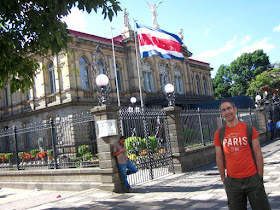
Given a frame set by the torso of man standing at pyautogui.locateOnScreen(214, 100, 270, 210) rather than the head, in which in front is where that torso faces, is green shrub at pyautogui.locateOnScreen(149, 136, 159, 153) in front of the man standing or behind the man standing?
behind

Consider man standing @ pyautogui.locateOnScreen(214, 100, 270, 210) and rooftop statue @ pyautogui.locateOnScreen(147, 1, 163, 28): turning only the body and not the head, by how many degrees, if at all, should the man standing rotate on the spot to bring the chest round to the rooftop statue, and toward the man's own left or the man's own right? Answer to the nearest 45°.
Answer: approximately 180°

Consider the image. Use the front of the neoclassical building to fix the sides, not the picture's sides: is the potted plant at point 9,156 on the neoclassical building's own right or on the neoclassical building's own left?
on the neoclassical building's own right

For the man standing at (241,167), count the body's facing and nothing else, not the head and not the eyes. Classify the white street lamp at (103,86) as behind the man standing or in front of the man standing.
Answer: behind

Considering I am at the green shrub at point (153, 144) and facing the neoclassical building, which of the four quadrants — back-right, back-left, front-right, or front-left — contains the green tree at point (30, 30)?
back-left

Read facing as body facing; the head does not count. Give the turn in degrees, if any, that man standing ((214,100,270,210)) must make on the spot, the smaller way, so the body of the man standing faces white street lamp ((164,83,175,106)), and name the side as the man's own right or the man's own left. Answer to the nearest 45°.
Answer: approximately 180°

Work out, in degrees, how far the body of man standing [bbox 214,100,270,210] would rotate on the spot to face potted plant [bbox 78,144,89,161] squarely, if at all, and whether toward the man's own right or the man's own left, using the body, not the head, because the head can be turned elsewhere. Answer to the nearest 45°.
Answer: approximately 135° to the man's own right
